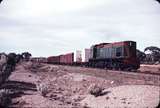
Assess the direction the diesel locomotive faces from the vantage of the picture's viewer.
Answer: facing the viewer and to the right of the viewer
